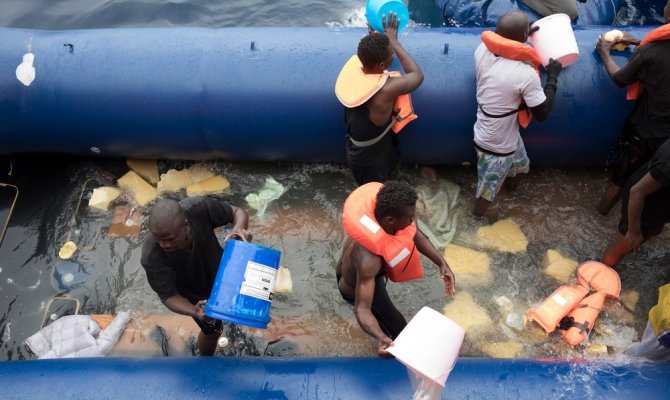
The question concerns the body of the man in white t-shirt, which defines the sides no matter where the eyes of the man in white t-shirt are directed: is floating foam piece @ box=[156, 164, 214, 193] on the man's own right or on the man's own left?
on the man's own left

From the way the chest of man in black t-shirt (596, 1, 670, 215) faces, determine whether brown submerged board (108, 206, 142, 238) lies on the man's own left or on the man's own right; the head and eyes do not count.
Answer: on the man's own left

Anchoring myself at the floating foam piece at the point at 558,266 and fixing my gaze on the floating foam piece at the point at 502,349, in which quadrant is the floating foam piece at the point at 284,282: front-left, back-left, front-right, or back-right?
front-right

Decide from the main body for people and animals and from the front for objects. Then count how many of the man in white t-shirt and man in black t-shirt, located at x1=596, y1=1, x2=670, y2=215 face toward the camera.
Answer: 0

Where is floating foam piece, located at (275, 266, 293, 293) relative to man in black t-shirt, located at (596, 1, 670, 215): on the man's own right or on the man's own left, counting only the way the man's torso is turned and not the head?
on the man's own left

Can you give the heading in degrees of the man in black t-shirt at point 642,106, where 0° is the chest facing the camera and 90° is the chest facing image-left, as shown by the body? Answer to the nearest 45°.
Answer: approximately 135°

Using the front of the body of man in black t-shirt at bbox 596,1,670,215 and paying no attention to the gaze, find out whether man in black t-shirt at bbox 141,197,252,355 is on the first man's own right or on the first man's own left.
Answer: on the first man's own left

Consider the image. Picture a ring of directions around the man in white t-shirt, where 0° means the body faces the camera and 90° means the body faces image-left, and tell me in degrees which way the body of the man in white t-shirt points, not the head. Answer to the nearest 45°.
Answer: approximately 225°
